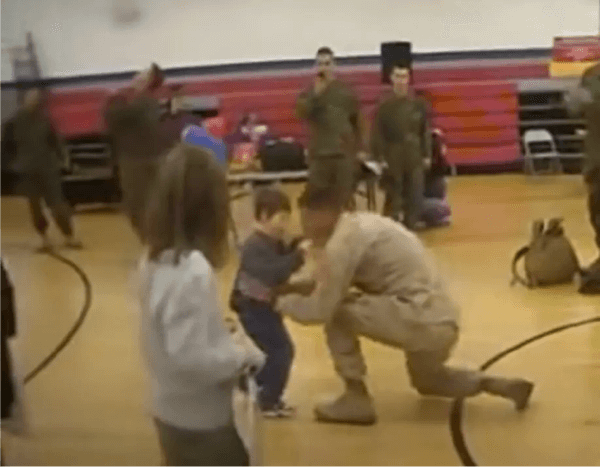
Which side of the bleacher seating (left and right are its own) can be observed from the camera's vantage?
front

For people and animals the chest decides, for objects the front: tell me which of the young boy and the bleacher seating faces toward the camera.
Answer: the bleacher seating

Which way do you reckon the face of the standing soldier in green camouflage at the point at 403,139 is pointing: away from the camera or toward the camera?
toward the camera

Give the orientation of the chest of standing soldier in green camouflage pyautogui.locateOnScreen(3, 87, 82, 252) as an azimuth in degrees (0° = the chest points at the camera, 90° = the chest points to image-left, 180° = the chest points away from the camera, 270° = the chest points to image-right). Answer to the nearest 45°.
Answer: approximately 45°

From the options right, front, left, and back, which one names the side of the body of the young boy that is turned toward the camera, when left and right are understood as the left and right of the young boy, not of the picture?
right

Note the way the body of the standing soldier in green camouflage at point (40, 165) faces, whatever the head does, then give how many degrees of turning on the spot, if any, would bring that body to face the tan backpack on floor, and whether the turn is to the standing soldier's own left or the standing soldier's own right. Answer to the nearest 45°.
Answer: approximately 90° to the standing soldier's own left

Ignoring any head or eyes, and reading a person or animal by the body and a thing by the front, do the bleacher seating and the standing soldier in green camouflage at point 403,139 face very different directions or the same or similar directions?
same or similar directions

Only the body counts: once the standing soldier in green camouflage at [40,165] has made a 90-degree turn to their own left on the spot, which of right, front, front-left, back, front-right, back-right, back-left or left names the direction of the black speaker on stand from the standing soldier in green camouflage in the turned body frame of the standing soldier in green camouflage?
front

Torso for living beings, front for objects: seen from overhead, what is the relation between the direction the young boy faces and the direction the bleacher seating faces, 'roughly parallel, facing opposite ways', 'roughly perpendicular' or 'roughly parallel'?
roughly perpendicular

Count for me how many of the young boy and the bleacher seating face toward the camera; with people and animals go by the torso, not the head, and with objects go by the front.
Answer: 1
